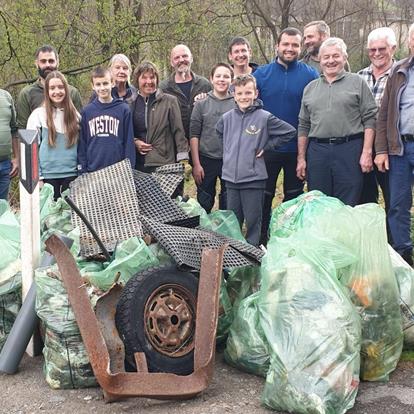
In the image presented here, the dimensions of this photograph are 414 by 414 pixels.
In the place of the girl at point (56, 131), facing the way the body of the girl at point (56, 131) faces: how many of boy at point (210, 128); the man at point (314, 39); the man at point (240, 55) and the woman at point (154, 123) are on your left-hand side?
4

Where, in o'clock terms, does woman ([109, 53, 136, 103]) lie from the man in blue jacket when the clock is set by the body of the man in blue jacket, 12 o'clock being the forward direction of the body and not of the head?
The woman is roughly at 3 o'clock from the man in blue jacket.

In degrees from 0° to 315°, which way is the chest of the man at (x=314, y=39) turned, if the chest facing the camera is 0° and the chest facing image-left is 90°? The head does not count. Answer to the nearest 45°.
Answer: approximately 45°

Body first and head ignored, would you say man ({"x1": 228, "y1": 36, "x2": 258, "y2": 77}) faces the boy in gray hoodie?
yes

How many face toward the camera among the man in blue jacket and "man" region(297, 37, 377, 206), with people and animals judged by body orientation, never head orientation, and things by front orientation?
2

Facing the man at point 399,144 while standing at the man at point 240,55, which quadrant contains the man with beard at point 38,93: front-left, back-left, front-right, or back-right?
back-right

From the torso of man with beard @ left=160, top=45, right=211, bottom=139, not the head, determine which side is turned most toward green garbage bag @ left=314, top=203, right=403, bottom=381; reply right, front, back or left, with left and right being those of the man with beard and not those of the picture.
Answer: front

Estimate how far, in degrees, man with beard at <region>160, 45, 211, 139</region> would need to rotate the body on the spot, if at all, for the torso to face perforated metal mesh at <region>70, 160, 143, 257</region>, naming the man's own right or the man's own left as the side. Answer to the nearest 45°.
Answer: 0° — they already face it

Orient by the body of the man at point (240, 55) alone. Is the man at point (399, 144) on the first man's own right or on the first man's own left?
on the first man's own left

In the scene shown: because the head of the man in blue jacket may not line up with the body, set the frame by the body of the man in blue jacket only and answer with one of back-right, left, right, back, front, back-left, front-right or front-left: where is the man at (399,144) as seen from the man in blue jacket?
front-left
